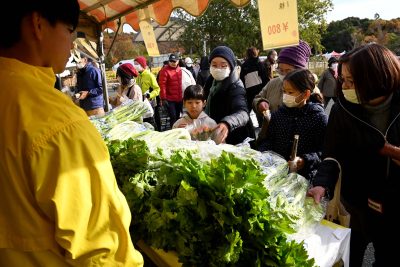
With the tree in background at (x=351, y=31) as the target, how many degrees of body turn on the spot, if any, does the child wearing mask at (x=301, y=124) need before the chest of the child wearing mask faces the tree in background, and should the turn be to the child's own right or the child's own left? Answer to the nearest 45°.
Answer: approximately 135° to the child's own right

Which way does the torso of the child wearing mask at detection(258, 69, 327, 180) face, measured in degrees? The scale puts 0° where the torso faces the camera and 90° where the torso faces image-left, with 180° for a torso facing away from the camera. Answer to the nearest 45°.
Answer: approximately 45°

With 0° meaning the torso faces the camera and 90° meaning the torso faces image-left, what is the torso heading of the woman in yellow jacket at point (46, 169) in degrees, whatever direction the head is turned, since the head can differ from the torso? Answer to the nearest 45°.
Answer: approximately 225°

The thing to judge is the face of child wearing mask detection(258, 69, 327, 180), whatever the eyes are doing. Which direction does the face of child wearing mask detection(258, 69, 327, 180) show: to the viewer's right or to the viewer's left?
to the viewer's left
